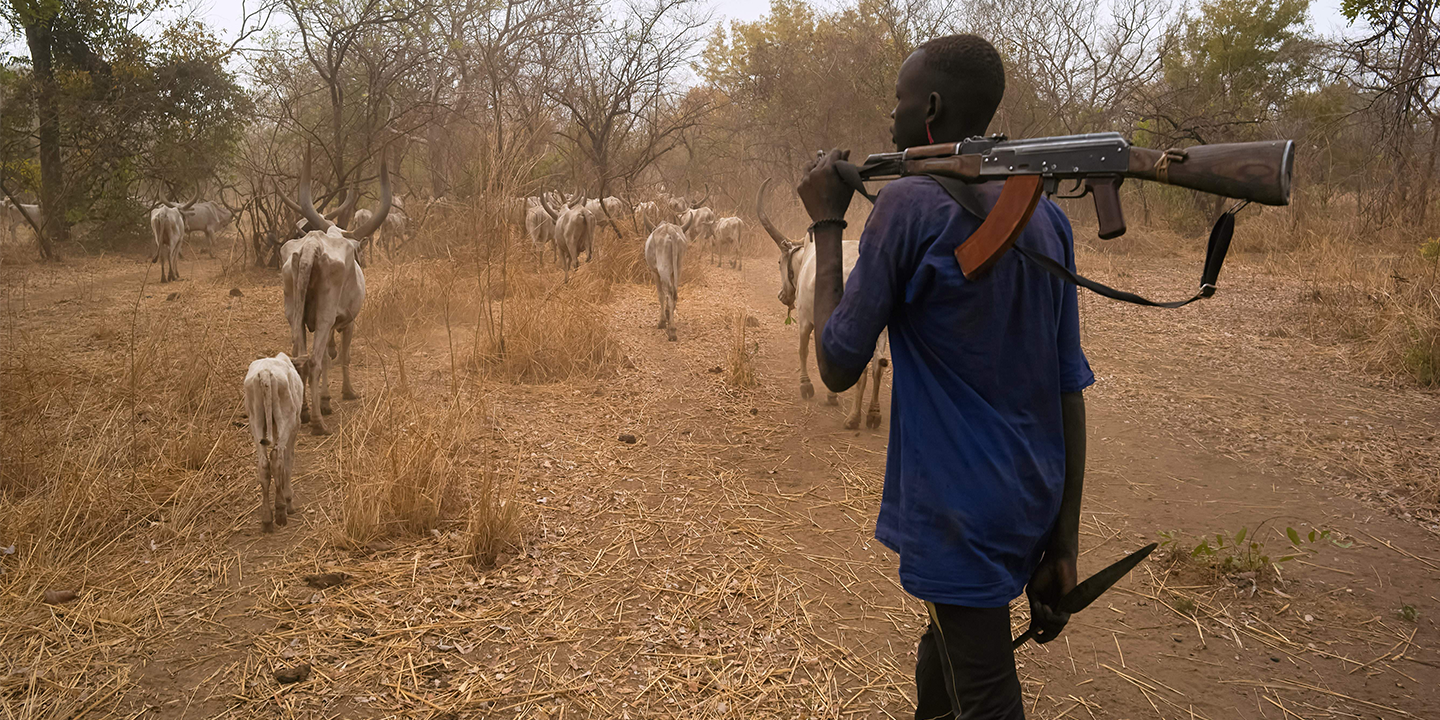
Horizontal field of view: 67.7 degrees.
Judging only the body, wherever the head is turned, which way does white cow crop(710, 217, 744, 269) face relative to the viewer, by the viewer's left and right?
facing away from the viewer

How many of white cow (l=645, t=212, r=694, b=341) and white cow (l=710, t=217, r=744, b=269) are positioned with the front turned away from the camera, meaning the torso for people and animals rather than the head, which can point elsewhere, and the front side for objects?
2

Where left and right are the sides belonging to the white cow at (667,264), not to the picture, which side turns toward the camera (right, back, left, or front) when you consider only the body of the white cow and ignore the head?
back

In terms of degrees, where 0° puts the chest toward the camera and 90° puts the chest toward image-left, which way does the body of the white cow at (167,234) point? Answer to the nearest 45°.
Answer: approximately 180°

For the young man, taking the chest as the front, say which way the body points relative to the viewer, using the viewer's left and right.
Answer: facing away from the viewer and to the left of the viewer

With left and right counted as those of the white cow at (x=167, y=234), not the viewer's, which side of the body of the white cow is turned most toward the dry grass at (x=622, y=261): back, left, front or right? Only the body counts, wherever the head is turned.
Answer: right

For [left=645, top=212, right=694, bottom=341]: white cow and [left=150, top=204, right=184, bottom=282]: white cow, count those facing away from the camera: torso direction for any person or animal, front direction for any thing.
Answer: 2

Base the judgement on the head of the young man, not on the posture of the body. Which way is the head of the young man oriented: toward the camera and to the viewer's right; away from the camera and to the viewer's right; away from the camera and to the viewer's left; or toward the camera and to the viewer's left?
away from the camera and to the viewer's left

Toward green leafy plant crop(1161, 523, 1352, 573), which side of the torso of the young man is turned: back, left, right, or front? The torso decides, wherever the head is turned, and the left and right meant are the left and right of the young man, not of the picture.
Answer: right

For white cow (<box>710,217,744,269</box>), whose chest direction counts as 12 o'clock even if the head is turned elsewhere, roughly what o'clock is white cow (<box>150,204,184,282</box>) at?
white cow (<box>150,204,184,282</box>) is roughly at 8 o'clock from white cow (<box>710,217,744,269</box>).

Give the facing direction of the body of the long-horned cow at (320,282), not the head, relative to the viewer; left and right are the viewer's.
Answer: facing away from the viewer and to the right of the viewer
